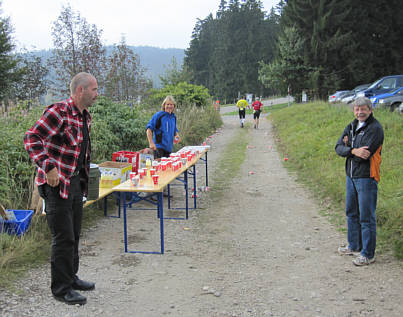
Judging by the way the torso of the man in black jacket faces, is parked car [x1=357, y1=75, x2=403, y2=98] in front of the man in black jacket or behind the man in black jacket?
behind

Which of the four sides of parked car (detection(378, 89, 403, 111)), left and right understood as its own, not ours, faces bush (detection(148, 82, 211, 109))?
front

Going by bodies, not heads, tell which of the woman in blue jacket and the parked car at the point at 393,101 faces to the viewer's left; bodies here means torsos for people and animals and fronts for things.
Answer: the parked car

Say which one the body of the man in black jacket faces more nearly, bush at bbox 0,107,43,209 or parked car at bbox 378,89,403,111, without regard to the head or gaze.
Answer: the bush

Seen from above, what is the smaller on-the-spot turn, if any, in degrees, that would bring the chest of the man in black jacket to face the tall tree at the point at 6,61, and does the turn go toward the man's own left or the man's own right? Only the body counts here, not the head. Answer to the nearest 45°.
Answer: approximately 90° to the man's own right

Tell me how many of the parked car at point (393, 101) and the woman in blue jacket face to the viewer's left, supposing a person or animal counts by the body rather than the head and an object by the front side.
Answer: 1

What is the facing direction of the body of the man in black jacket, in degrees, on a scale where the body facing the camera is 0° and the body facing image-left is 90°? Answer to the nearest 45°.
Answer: approximately 45°

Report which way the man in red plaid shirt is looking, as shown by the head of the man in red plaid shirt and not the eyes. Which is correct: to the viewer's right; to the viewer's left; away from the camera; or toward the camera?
to the viewer's right

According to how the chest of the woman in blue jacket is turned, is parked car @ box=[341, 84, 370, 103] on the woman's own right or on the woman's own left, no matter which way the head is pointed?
on the woman's own left

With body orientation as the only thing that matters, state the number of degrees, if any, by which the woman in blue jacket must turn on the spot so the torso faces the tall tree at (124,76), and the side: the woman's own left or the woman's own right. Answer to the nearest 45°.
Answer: approximately 135° to the woman's own left

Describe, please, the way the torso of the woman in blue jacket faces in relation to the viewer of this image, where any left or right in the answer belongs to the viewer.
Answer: facing the viewer and to the right of the viewer

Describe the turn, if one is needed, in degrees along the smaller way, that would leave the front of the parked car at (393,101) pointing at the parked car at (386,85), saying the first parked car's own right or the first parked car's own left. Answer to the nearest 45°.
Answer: approximately 90° to the first parked car's own right

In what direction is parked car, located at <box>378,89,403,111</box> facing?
to the viewer's left
